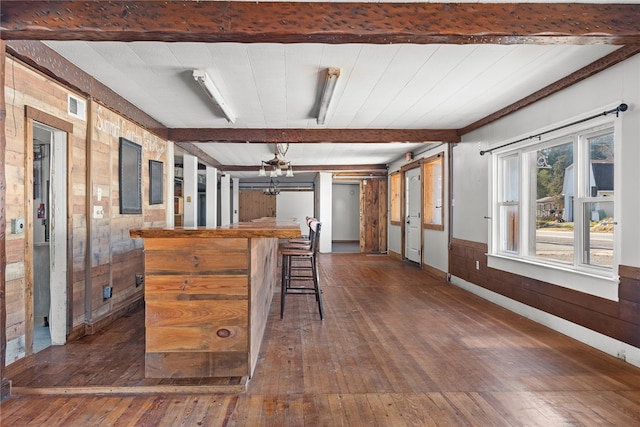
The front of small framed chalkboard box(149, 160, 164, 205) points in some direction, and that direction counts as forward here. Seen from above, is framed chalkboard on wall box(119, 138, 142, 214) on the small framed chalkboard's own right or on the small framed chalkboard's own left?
on the small framed chalkboard's own right

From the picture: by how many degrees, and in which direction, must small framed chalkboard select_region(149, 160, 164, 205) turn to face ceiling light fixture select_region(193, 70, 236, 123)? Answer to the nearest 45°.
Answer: approximately 45° to its right

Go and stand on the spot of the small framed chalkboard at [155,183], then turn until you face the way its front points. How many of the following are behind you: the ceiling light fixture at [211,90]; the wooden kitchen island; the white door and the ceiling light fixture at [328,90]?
0

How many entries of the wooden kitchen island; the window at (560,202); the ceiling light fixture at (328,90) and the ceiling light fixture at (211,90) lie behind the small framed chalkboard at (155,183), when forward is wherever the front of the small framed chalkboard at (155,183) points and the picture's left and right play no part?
0

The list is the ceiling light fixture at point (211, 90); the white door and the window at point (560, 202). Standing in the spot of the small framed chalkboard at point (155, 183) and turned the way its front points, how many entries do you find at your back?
0

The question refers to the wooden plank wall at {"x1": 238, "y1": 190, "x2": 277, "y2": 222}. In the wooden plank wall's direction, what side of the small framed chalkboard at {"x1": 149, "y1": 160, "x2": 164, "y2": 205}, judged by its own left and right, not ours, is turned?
left

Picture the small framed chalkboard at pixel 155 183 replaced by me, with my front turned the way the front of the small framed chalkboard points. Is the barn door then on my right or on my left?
on my left

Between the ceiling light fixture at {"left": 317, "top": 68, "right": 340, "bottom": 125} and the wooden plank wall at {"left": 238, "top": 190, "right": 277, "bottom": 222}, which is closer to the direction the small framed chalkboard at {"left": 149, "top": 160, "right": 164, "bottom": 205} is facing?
the ceiling light fixture

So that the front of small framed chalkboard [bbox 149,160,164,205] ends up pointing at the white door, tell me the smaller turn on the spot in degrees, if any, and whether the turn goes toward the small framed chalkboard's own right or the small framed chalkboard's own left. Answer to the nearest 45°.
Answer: approximately 45° to the small framed chalkboard's own left

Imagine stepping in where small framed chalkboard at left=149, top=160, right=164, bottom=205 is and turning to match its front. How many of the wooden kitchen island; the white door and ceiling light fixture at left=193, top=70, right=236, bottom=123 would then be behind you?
0

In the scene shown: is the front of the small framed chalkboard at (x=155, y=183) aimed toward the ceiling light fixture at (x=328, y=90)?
yes

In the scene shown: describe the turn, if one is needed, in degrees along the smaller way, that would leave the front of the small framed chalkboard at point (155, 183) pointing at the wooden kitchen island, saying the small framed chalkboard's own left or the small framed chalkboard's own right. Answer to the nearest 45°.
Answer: approximately 45° to the small framed chalkboard's own right

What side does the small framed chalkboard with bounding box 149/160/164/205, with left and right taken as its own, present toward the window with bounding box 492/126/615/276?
front

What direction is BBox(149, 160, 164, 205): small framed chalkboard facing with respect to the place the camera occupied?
facing the viewer and to the right of the viewer
